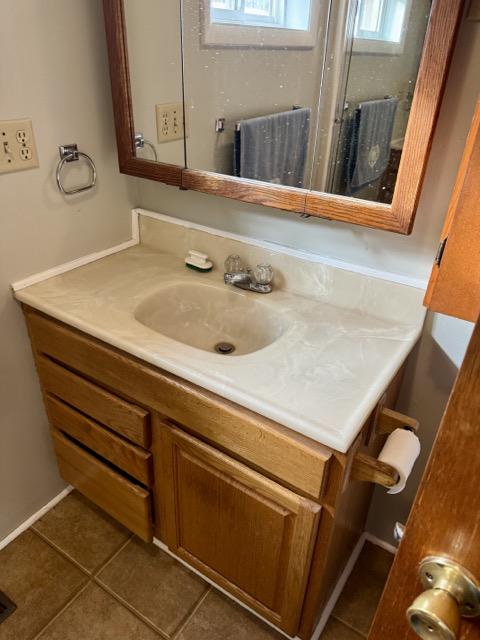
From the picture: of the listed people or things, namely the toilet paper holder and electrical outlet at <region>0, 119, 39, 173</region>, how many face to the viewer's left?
0

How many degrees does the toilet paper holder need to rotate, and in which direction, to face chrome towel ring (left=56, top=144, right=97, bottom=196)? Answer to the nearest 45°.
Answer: approximately 135° to its right

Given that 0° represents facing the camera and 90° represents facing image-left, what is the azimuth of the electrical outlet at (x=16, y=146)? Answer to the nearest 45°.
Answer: approximately 315°

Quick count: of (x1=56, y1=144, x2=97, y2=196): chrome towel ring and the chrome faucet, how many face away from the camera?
0

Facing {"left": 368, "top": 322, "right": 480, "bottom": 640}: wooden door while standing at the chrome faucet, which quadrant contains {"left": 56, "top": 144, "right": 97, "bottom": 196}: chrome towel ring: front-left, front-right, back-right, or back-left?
back-right

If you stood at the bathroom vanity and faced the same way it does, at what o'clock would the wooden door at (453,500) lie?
The wooden door is roughly at 10 o'clock from the bathroom vanity.

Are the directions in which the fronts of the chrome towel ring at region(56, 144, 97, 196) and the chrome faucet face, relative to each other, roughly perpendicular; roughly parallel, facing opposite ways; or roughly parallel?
roughly perpendicular

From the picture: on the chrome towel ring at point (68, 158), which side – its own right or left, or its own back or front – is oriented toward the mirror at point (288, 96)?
front

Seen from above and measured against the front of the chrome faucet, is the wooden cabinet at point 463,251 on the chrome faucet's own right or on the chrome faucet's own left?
on the chrome faucet's own left

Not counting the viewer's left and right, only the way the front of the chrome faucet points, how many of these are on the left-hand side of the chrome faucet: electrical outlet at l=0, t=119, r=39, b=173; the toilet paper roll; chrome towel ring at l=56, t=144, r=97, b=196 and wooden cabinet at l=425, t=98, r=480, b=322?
2

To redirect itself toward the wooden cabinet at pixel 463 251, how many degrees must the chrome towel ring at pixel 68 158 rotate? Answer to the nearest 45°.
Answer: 0° — it already faces it

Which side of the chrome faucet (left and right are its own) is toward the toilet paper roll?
left

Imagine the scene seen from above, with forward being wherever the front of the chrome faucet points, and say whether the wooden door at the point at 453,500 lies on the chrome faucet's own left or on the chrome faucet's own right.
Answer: on the chrome faucet's own left
